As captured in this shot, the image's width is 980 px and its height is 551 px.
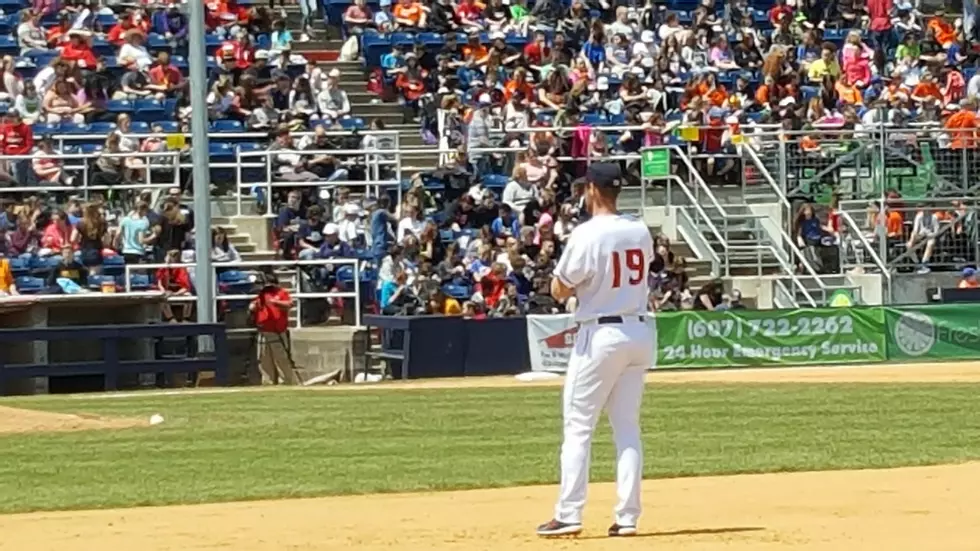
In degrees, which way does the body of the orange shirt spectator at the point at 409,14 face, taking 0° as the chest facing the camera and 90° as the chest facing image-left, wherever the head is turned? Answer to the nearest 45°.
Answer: approximately 0°

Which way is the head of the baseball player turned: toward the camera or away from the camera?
away from the camera

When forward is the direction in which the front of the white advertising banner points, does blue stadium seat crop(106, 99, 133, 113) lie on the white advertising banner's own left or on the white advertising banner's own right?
on the white advertising banner's own right

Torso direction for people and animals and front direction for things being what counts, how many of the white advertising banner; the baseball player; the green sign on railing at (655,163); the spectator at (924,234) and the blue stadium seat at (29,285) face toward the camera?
4

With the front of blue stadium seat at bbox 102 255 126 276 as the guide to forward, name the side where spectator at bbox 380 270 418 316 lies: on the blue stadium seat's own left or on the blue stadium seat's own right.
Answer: on the blue stadium seat's own left

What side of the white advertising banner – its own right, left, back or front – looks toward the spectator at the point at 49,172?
right

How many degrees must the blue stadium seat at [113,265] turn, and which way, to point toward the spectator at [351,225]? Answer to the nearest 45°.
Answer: approximately 90° to its left

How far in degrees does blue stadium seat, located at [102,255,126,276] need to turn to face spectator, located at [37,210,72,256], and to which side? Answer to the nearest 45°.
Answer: approximately 90° to its right
